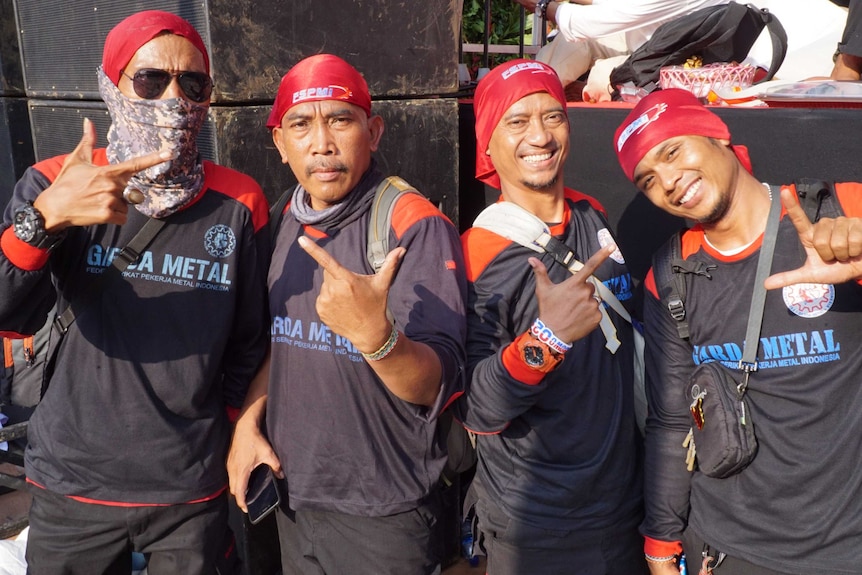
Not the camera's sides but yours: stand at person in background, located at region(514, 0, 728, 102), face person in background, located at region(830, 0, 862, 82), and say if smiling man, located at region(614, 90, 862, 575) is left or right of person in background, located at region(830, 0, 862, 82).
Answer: right

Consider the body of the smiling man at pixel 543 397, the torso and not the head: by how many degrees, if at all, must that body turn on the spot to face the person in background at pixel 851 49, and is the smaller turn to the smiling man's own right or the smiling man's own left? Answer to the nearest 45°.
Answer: approximately 90° to the smiling man's own left

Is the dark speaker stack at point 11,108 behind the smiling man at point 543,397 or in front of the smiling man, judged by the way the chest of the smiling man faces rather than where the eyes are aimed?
behind

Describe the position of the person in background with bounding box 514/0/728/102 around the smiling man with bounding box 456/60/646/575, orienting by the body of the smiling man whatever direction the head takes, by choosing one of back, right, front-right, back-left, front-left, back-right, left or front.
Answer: back-left

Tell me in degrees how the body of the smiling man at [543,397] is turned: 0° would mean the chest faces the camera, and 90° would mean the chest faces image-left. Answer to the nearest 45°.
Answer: approximately 315°

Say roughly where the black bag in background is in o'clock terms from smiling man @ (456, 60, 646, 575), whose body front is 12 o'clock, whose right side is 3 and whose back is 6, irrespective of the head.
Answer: The black bag in background is roughly at 8 o'clock from the smiling man.

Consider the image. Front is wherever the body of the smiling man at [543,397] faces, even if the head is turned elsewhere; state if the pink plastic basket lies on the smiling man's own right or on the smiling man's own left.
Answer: on the smiling man's own left

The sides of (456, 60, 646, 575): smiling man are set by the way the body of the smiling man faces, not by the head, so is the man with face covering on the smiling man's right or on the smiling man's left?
on the smiling man's right
